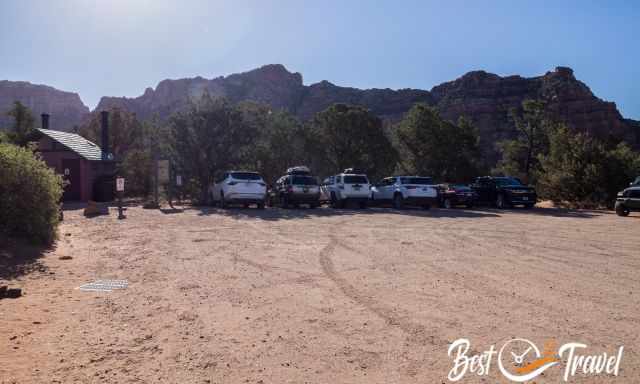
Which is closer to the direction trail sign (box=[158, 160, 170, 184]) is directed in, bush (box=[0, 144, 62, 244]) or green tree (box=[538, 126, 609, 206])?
the bush

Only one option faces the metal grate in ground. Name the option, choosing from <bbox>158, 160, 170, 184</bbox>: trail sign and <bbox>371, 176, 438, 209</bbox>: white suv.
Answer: the trail sign

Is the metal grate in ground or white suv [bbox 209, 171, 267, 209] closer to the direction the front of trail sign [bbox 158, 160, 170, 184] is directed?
the metal grate in ground

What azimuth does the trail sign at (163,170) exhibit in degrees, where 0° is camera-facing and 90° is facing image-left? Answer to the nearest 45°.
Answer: approximately 0°

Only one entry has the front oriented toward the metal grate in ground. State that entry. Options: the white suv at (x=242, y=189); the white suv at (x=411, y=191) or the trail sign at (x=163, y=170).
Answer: the trail sign

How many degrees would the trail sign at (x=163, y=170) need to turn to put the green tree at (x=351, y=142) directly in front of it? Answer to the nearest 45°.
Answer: approximately 135° to its left
